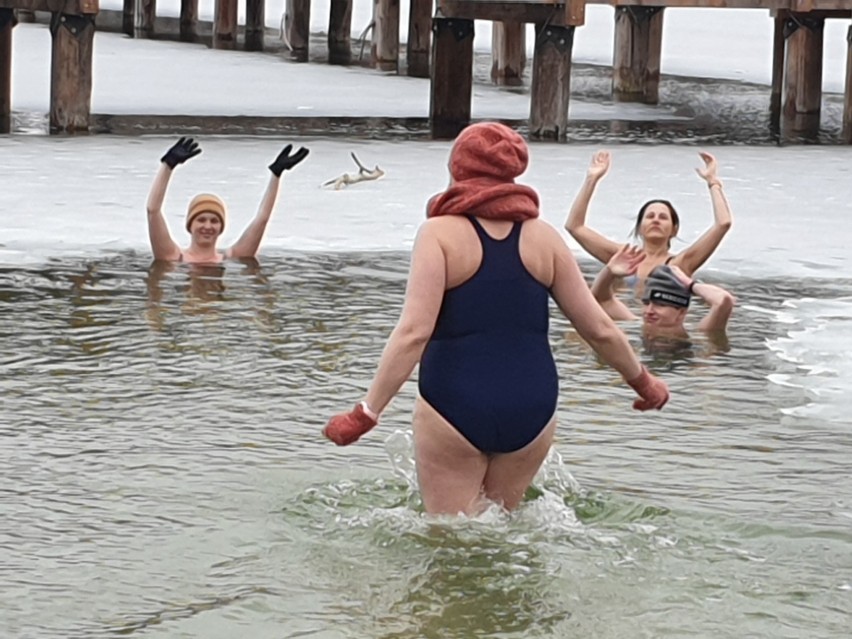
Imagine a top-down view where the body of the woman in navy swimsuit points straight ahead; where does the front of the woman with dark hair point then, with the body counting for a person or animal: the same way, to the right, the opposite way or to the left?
the opposite way

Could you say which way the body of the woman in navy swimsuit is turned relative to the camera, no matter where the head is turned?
away from the camera

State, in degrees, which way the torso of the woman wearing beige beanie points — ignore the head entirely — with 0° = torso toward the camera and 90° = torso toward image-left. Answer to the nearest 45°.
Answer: approximately 0°

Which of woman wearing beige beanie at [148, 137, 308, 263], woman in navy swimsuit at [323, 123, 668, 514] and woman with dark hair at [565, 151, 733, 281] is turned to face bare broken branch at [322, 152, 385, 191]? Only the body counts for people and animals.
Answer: the woman in navy swimsuit

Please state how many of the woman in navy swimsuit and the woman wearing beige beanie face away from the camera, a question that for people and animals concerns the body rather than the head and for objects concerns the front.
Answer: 1

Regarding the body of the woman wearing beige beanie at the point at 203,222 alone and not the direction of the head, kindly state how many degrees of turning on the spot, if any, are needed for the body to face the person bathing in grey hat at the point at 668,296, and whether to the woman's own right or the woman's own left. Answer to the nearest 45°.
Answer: approximately 45° to the woman's own left

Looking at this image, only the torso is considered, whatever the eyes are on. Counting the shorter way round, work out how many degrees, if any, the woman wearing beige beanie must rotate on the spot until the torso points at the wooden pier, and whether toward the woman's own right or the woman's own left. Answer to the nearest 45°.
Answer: approximately 180°

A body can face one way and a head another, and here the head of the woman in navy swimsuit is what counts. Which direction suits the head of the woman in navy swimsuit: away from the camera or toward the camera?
away from the camera

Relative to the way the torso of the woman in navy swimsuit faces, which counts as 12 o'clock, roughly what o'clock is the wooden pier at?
The wooden pier is roughly at 12 o'clock from the woman in navy swimsuit.
